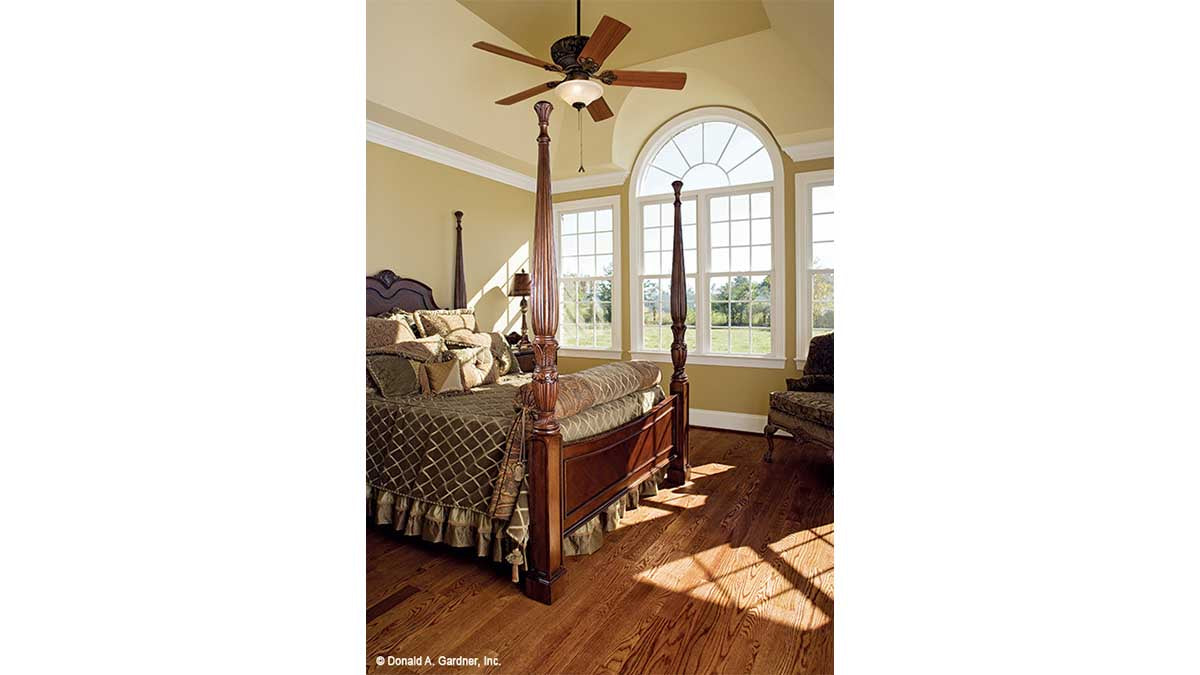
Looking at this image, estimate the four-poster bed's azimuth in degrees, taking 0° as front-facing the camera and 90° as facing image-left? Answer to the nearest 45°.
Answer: approximately 315°

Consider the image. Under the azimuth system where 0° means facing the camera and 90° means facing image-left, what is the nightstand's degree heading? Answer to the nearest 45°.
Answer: approximately 315°

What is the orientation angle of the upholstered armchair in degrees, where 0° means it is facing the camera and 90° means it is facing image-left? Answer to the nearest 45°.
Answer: approximately 45°

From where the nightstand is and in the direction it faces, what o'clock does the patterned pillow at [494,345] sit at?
The patterned pillow is roughly at 2 o'clock from the nightstand.

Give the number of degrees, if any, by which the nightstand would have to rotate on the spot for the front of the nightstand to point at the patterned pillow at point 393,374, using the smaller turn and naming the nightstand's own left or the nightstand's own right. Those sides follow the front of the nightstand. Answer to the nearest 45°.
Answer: approximately 90° to the nightstand's own right

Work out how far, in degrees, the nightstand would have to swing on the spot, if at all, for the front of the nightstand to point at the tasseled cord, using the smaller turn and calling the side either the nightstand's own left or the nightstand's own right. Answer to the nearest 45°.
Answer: approximately 45° to the nightstand's own right
